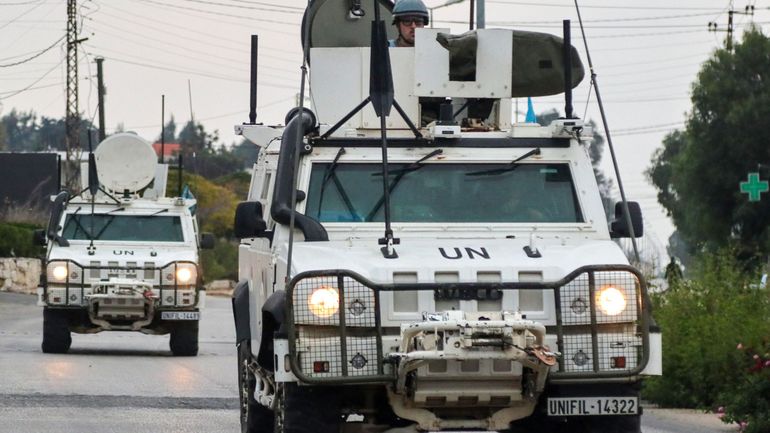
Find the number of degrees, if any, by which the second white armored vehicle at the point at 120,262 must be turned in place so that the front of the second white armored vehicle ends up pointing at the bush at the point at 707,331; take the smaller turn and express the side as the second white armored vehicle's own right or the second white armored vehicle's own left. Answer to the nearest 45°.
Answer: approximately 45° to the second white armored vehicle's own left

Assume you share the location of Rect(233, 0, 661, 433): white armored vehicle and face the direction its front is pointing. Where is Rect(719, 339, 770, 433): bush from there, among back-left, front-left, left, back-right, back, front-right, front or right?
back-left

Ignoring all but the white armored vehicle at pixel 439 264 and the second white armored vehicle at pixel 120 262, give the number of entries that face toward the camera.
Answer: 2

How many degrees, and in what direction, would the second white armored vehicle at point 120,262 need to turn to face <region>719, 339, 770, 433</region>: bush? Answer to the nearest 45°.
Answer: approximately 45° to its left

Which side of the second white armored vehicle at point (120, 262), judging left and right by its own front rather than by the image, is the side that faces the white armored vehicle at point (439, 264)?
front

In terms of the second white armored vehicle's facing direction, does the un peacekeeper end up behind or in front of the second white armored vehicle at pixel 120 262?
in front

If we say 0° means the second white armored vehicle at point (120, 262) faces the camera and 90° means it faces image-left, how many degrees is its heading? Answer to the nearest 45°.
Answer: approximately 0°

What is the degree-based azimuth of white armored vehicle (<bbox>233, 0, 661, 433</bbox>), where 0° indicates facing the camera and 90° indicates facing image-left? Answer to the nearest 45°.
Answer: approximately 0°
